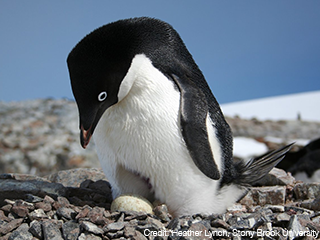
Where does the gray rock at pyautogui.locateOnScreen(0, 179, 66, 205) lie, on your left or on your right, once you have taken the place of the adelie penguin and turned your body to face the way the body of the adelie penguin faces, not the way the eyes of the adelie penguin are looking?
on your right

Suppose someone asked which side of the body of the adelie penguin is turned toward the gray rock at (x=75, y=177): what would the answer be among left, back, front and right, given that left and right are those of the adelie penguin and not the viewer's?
right

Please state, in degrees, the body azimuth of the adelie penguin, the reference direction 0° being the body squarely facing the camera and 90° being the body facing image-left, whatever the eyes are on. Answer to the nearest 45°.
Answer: approximately 45°

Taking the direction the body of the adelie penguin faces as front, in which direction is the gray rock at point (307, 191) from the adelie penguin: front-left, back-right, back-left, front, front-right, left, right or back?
back
